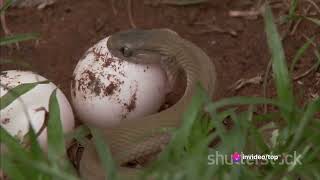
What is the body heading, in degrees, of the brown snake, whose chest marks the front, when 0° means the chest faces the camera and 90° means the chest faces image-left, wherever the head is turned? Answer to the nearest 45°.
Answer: approximately 90°

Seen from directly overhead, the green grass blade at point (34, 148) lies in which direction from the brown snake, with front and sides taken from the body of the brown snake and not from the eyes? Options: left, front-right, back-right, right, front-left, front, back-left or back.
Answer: front-left

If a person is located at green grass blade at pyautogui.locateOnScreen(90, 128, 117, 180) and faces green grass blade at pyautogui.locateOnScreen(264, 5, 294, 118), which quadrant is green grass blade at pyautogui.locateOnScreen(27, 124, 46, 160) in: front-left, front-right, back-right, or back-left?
back-left

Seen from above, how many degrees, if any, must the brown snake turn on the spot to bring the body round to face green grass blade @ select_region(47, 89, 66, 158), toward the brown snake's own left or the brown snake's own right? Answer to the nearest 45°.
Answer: approximately 45° to the brown snake's own left

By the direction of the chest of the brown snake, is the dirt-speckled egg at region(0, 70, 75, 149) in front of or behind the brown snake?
in front

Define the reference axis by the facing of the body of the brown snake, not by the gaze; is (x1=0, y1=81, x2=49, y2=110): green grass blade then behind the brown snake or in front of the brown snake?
in front

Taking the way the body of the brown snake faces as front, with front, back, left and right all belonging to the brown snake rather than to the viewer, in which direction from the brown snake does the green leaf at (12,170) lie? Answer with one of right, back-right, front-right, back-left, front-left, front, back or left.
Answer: front-left
